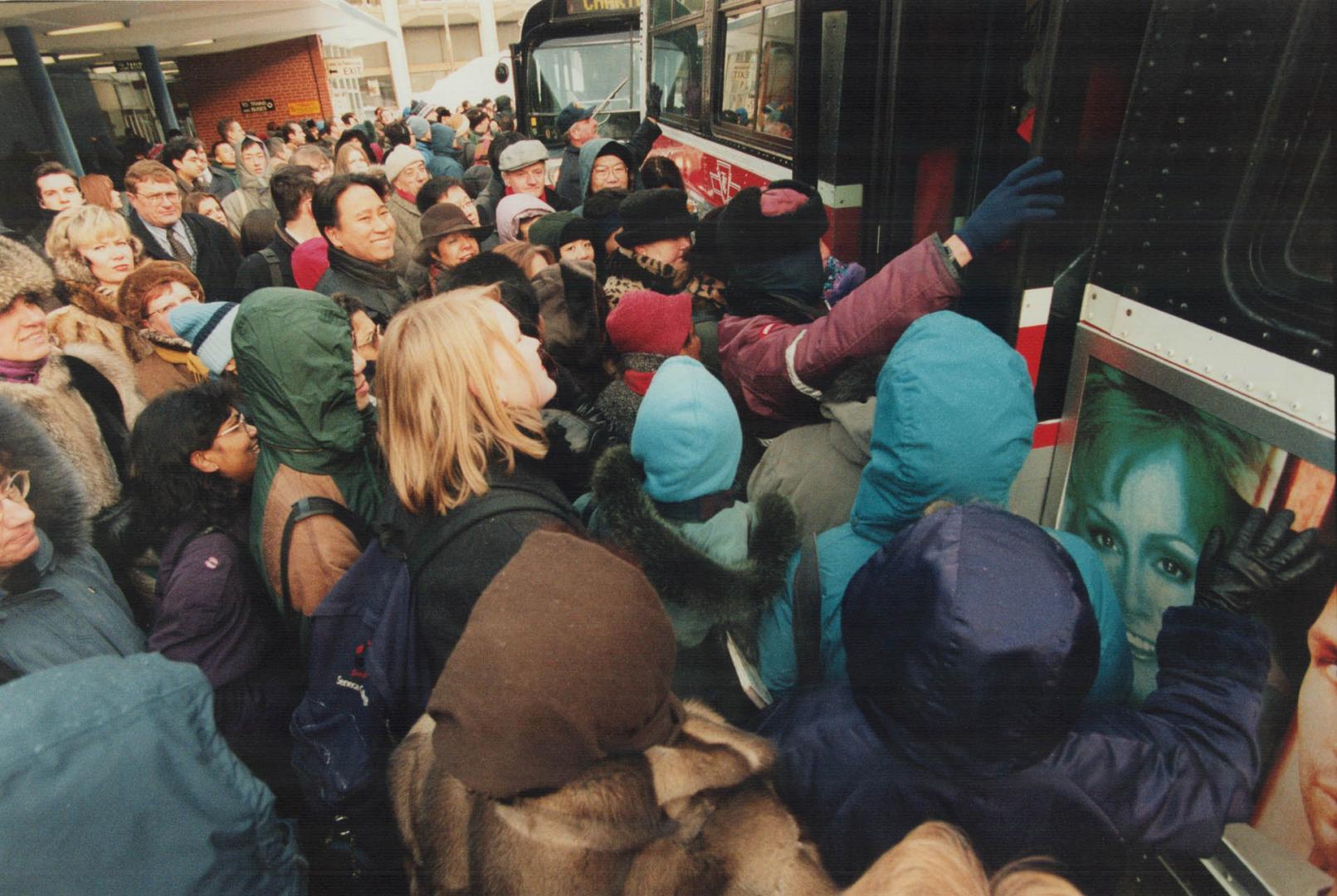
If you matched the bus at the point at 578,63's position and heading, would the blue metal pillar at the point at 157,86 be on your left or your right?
on your right

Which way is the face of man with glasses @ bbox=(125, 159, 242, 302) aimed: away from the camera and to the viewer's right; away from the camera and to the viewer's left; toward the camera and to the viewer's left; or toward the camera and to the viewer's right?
toward the camera and to the viewer's right

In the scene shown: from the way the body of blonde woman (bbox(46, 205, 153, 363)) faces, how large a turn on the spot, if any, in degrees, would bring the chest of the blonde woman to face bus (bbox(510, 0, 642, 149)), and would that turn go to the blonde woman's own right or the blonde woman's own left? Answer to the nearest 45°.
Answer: approximately 90° to the blonde woman's own left

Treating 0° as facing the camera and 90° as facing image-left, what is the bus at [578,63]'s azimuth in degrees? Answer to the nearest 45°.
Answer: approximately 0°

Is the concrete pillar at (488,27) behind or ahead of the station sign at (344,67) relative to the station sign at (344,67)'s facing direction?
behind

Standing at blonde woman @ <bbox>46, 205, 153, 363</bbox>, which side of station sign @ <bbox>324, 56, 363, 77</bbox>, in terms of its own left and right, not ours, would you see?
front

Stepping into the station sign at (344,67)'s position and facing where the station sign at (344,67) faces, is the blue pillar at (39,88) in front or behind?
in front

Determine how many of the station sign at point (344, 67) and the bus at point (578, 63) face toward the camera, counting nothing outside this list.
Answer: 2
